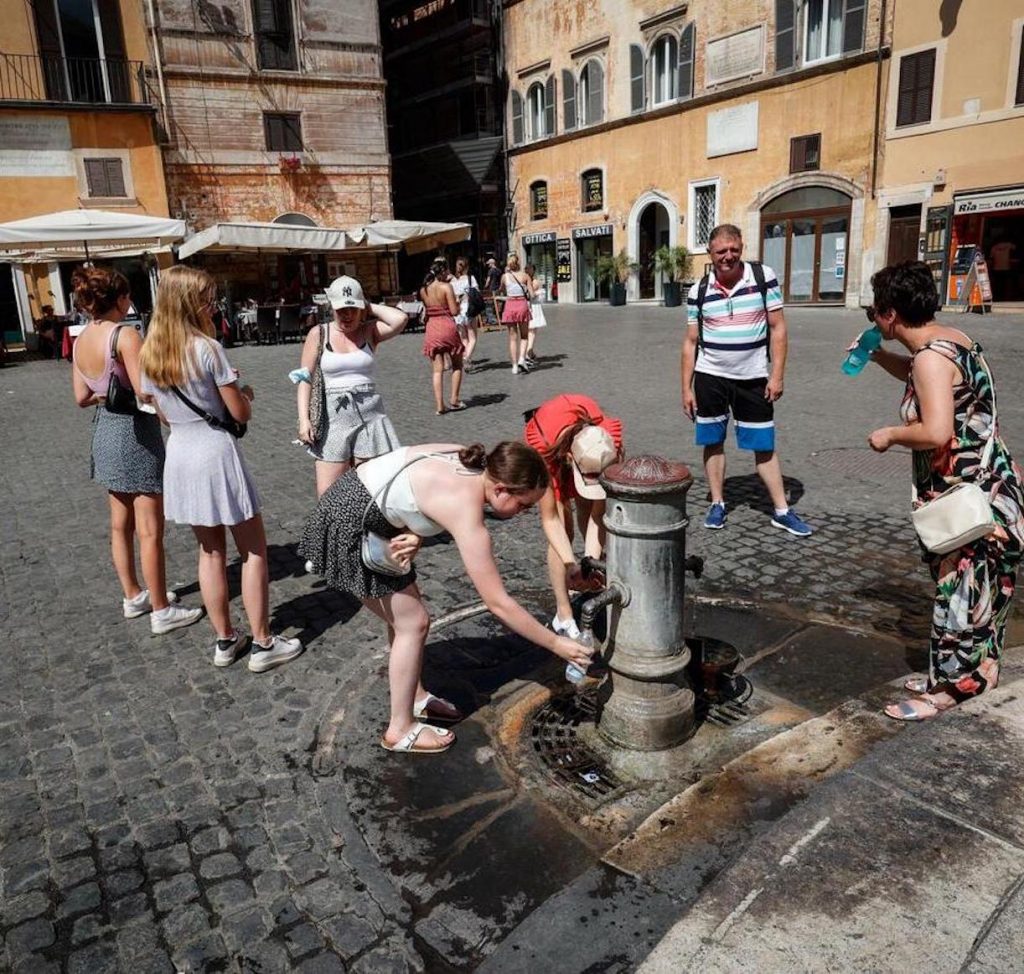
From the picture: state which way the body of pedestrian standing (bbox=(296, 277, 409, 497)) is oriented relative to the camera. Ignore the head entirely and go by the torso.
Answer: toward the camera

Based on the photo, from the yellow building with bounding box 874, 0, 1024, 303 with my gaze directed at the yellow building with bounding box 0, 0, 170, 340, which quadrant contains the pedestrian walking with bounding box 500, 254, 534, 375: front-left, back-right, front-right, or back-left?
front-left

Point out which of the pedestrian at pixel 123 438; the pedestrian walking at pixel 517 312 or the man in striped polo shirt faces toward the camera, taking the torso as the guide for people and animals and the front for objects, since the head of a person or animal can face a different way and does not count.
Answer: the man in striped polo shirt

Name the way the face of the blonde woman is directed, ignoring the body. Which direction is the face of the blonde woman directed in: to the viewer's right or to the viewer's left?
to the viewer's right

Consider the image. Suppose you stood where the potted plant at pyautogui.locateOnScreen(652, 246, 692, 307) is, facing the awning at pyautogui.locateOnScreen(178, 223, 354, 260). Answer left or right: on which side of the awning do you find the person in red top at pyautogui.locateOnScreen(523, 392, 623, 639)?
left

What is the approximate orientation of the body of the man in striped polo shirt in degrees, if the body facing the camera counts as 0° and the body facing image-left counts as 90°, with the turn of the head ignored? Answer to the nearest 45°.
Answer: approximately 0°

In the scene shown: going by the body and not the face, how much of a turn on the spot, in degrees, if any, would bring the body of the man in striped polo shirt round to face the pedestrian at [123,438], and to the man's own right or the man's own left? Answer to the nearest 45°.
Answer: approximately 45° to the man's own right

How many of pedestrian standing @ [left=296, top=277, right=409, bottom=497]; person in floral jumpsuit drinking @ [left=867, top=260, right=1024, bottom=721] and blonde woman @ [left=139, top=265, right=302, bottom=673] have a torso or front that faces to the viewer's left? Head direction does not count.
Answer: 1

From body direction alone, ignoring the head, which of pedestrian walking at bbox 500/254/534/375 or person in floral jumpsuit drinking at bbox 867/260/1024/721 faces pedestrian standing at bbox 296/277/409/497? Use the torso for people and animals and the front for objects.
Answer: the person in floral jumpsuit drinking

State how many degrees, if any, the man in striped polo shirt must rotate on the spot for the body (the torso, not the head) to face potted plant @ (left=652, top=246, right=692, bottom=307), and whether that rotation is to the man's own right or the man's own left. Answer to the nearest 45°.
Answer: approximately 180°

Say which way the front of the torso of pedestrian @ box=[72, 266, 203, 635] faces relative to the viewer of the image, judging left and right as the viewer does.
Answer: facing away from the viewer and to the right of the viewer

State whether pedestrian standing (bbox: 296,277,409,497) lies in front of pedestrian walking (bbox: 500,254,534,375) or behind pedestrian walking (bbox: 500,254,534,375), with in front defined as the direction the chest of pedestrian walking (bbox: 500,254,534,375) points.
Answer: behind

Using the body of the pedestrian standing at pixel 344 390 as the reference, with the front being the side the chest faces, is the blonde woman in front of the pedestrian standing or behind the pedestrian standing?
in front

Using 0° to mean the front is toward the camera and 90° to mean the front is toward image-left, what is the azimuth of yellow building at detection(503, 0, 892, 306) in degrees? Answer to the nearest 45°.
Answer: approximately 45°

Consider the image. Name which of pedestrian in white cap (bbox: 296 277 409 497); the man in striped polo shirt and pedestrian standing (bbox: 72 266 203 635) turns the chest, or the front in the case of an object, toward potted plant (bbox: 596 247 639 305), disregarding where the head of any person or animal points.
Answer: pedestrian standing (bbox: 72 266 203 635)

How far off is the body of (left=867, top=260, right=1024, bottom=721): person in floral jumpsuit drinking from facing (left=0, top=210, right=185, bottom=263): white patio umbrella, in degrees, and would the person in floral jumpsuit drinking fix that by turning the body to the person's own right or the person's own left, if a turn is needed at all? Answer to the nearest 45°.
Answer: approximately 45° to the person's own right

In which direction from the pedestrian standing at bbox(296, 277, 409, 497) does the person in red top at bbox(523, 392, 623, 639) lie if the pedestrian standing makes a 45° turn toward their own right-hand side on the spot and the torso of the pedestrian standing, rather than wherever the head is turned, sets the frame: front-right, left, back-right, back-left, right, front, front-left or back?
left

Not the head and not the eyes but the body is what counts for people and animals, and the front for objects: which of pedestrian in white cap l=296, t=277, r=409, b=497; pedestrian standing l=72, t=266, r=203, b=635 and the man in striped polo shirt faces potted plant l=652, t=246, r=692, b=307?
pedestrian standing l=72, t=266, r=203, b=635
